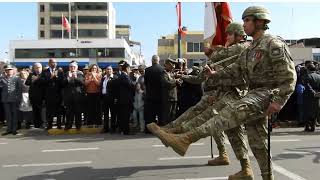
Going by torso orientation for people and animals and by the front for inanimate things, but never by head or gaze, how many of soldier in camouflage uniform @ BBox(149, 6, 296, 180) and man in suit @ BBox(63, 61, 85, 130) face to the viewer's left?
1

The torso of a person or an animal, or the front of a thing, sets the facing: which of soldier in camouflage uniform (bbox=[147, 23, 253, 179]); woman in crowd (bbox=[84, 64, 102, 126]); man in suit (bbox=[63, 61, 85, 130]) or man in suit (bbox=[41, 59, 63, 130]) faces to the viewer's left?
the soldier in camouflage uniform

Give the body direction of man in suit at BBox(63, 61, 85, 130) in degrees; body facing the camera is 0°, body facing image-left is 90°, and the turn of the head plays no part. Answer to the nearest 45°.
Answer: approximately 0°

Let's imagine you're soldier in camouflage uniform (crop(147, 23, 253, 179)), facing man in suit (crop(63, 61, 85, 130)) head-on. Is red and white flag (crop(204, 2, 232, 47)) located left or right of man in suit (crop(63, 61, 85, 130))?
right

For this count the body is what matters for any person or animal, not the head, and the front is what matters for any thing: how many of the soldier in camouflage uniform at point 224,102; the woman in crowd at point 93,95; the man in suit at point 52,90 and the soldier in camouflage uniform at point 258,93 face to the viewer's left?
2

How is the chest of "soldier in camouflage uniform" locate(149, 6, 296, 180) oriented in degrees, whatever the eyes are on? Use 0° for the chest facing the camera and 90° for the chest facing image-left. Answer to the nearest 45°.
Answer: approximately 90°

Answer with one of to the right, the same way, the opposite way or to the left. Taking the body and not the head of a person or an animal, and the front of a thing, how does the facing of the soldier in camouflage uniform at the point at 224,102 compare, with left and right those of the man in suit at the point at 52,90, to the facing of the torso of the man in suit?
to the right

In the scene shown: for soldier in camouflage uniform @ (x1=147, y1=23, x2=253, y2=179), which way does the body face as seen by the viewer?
to the viewer's left

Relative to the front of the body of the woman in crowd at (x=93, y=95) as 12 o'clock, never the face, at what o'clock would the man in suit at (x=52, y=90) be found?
The man in suit is roughly at 3 o'clock from the woman in crowd.
